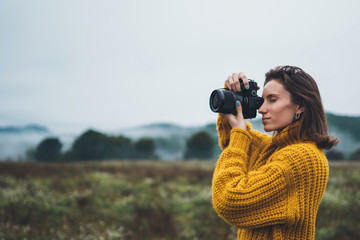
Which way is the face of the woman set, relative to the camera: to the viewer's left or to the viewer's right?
to the viewer's left

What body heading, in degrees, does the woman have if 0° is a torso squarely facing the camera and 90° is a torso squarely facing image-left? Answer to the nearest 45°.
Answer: approximately 90°
